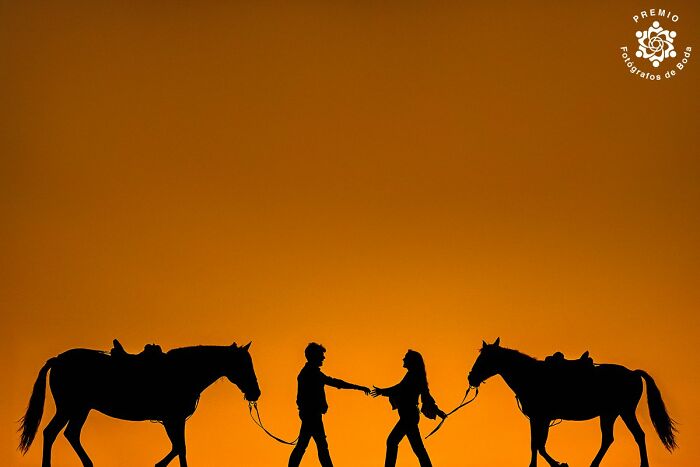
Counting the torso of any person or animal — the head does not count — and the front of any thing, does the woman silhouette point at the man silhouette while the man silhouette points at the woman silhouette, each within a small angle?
yes

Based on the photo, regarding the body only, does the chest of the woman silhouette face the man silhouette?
yes

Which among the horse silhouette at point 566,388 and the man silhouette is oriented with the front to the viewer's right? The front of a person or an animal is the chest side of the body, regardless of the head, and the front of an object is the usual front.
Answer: the man silhouette

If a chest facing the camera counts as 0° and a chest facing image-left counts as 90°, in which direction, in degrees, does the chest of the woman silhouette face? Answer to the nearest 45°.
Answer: approximately 90°

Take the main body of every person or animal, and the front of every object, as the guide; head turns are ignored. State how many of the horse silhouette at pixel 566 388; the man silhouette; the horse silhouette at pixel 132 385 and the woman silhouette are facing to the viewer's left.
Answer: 2

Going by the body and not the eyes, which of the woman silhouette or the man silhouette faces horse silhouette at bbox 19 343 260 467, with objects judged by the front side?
the woman silhouette

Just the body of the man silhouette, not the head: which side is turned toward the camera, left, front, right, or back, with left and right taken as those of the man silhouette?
right

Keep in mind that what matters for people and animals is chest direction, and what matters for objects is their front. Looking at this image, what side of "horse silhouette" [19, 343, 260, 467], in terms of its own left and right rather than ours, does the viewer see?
right

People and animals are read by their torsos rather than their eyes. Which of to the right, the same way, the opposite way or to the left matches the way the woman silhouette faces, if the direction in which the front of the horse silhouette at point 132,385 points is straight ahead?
the opposite way

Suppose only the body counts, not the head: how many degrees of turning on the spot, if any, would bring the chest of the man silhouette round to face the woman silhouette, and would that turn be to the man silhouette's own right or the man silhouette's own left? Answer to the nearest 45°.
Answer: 0° — they already face them

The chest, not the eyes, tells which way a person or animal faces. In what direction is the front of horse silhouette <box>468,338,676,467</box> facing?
to the viewer's left

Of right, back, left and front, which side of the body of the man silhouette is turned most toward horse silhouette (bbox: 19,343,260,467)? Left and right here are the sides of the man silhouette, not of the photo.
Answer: back

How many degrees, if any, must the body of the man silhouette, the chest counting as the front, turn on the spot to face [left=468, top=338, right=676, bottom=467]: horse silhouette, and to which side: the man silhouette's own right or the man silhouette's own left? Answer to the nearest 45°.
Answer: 0° — they already face it

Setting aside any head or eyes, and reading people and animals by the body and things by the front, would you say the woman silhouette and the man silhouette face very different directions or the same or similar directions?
very different directions
